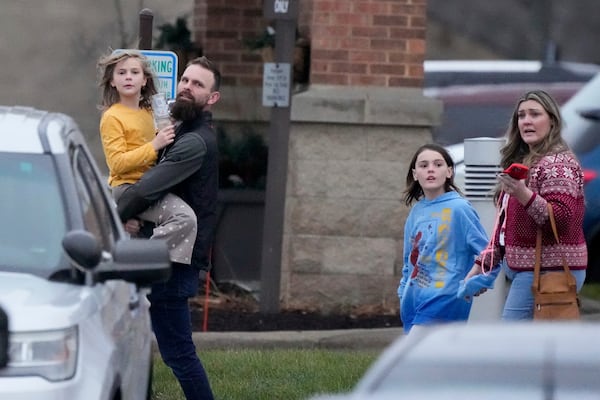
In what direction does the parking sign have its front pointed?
toward the camera

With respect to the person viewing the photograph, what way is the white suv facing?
facing the viewer

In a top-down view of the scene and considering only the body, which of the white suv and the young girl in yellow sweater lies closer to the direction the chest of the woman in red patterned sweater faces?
the white suv

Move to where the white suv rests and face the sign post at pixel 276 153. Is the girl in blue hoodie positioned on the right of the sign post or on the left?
right

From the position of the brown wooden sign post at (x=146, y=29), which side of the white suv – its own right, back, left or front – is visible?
back

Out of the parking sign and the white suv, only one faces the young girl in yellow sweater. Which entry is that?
the parking sign

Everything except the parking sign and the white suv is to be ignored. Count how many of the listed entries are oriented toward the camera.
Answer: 2

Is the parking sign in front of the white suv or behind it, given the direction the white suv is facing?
behind

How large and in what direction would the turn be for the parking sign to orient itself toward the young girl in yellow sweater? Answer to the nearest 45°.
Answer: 0° — it already faces them

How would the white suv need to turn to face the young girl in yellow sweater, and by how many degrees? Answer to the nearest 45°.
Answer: approximately 180°
